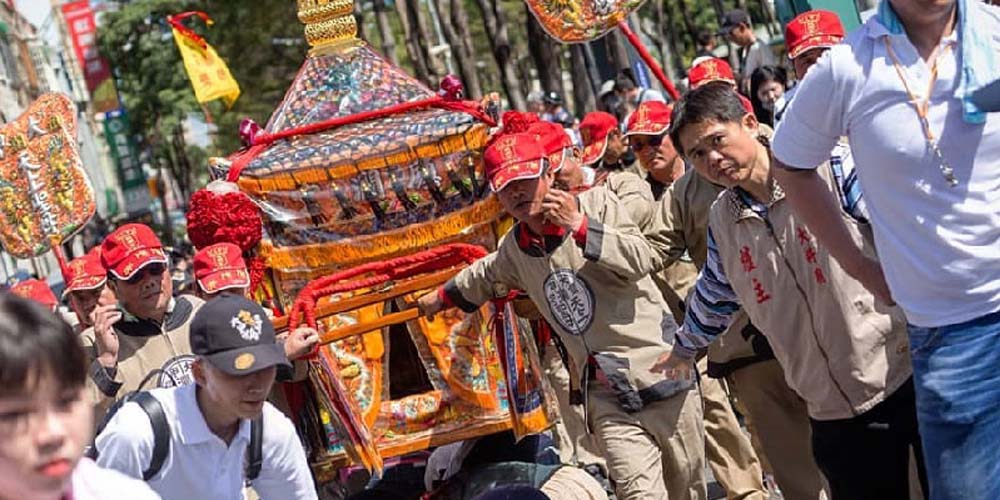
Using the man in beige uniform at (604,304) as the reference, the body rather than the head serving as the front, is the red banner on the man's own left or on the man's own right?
on the man's own right

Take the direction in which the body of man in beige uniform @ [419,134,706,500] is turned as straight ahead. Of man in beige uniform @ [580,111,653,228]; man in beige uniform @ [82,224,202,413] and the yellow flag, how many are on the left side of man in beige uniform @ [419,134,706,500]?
0

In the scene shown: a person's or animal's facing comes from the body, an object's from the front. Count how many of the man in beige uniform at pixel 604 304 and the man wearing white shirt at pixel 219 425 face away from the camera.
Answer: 0

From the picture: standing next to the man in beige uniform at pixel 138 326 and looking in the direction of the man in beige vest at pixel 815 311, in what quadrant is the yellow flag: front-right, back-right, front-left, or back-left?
back-left

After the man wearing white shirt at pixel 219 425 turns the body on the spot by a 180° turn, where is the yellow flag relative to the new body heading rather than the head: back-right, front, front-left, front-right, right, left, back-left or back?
front-right

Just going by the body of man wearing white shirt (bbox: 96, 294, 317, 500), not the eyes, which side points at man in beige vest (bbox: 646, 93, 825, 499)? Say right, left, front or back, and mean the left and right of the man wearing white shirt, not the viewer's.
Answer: left

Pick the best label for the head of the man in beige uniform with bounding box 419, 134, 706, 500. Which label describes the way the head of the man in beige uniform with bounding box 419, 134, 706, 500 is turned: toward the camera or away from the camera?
toward the camera

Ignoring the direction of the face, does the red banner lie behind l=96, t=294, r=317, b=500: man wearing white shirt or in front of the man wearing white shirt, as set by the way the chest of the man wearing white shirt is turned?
behind

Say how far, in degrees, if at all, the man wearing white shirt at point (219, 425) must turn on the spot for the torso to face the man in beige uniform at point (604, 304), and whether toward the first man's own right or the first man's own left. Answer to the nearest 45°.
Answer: approximately 90° to the first man's own left

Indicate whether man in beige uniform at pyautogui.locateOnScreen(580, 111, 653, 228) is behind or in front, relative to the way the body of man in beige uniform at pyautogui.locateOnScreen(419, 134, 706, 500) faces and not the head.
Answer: behind

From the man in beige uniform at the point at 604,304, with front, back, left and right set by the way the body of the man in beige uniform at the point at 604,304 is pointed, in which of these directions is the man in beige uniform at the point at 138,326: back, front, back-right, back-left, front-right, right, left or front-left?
front-right

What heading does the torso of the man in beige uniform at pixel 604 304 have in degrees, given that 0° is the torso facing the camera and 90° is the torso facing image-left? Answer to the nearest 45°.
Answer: approximately 45°

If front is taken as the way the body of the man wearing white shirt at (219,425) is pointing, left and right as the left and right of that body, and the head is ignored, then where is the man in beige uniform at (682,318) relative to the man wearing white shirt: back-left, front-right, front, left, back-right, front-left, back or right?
left
